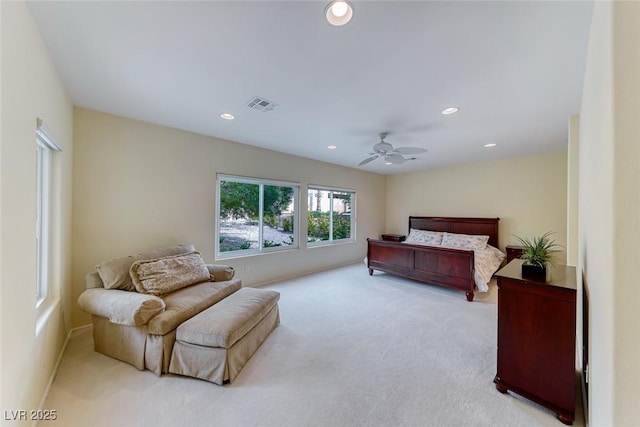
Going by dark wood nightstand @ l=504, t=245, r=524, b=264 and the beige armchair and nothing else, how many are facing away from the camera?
0

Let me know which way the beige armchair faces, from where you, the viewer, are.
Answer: facing the viewer and to the right of the viewer

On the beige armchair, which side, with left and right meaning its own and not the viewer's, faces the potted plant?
front

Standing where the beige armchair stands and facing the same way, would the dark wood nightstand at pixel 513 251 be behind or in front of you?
in front

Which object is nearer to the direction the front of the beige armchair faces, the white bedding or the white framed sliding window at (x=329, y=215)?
the white bedding

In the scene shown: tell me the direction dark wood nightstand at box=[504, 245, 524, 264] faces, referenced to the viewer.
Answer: facing the viewer

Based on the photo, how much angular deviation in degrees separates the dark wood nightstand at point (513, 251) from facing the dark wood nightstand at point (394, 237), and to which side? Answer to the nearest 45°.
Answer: approximately 90° to its right

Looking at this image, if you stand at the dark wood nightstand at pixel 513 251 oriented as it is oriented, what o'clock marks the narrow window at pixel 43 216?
The narrow window is roughly at 1 o'clock from the dark wood nightstand.

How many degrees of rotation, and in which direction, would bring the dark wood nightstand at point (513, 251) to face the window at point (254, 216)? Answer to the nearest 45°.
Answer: approximately 45° to its right

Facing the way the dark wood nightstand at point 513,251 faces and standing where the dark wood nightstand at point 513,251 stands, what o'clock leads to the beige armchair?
The beige armchair is roughly at 1 o'clock from the dark wood nightstand.

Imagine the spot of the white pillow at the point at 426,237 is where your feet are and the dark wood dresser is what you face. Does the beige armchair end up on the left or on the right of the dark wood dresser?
right

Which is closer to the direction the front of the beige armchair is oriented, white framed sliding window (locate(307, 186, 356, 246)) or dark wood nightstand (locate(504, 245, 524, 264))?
the dark wood nightstand

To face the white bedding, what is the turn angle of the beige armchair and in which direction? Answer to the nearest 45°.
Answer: approximately 45° to its left
